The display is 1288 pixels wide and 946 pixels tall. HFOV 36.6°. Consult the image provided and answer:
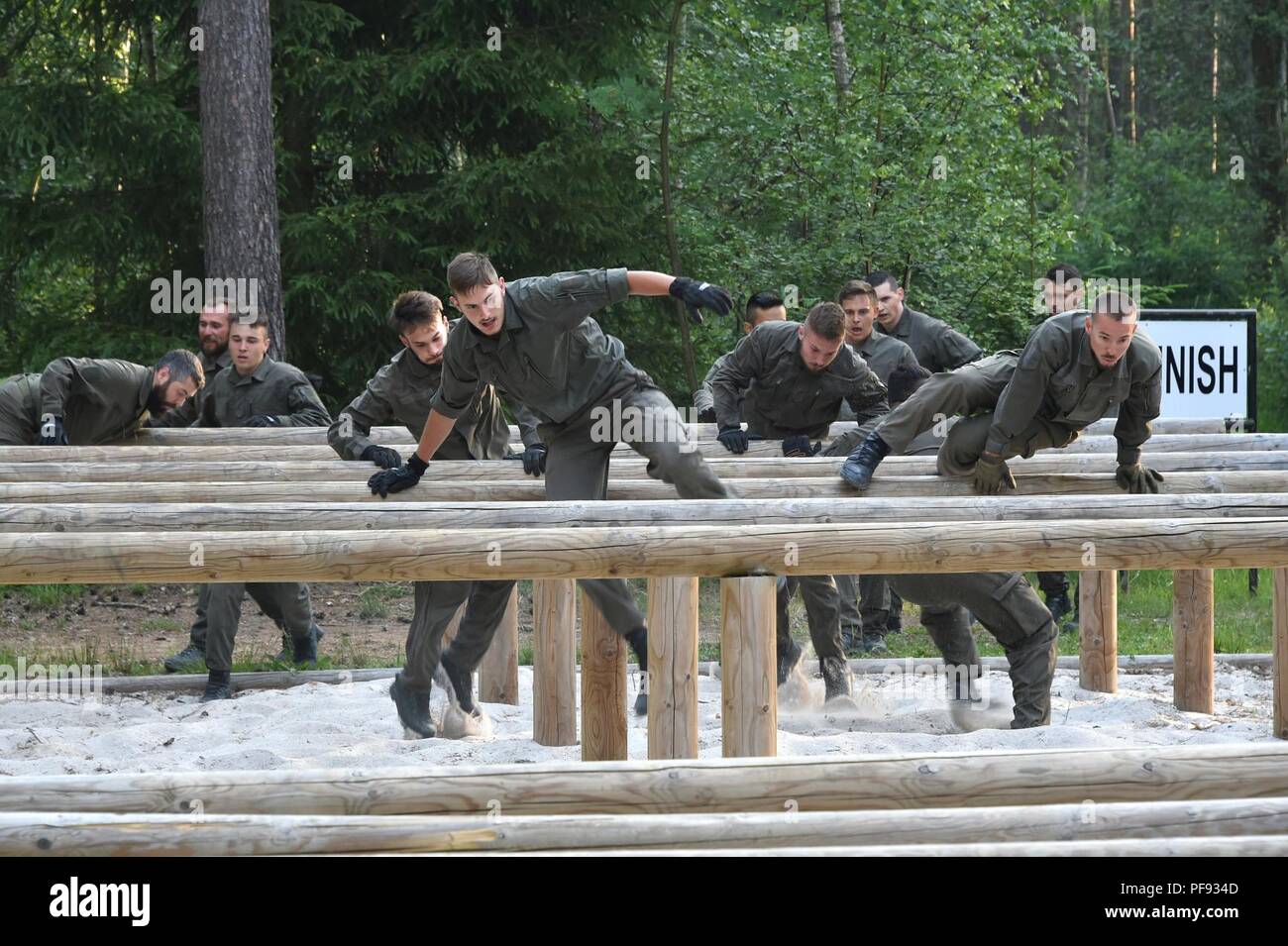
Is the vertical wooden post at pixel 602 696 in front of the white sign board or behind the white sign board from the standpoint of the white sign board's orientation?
in front

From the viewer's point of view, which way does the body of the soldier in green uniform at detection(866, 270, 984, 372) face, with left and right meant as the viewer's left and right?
facing the viewer and to the left of the viewer

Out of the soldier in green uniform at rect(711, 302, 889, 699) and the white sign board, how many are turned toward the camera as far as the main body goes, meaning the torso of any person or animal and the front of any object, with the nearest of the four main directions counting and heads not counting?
2

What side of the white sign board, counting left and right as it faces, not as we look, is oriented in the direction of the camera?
front

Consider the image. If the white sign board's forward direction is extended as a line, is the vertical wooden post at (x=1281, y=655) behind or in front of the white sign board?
in front

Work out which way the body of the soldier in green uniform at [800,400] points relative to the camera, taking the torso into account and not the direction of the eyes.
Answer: toward the camera

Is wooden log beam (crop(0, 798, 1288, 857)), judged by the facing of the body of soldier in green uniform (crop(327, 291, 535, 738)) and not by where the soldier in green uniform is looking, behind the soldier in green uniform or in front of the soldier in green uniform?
in front

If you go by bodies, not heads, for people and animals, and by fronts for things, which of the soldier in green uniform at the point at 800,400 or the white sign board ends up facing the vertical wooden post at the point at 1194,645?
the white sign board

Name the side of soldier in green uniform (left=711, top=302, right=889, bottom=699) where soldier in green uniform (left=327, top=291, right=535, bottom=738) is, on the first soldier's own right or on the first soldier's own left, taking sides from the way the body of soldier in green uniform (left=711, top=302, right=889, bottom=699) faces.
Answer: on the first soldier's own right

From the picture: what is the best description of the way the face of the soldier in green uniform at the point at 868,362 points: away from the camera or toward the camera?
toward the camera
